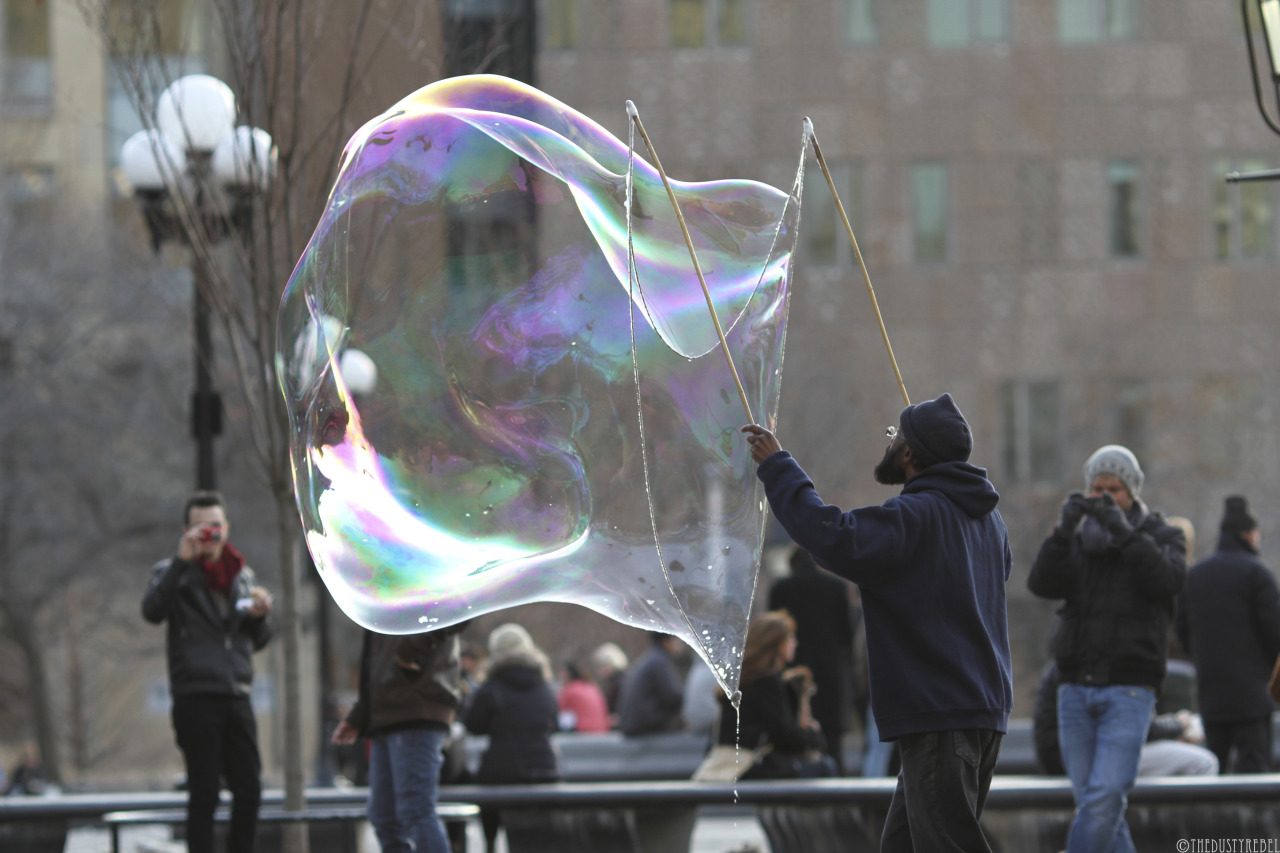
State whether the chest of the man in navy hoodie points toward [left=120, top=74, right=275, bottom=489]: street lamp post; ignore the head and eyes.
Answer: yes

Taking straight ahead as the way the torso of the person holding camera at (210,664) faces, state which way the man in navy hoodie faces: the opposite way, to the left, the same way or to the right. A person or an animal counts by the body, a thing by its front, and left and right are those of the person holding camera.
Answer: the opposite way

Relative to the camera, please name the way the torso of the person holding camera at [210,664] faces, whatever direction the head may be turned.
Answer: toward the camera

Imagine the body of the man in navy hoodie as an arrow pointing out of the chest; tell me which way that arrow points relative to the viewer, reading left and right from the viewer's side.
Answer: facing away from the viewer and to the left of the viewer

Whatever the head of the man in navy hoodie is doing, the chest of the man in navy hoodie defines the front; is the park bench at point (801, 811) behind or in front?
in front

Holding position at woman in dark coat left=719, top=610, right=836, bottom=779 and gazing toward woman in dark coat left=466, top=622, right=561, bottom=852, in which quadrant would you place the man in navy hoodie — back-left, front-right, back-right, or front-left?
back-left

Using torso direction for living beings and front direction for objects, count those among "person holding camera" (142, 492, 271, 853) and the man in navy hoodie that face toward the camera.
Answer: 1

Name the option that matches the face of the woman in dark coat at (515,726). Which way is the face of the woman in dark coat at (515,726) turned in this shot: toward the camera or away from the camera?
away from the camera
